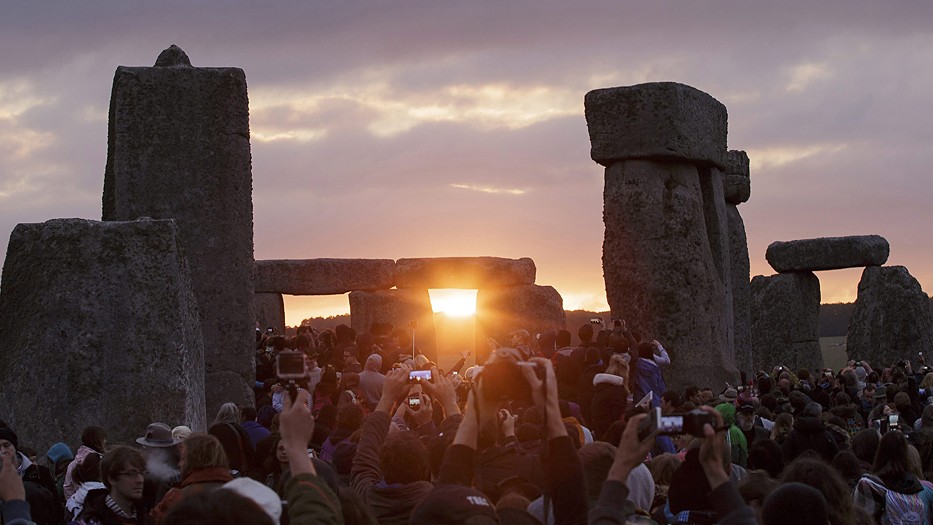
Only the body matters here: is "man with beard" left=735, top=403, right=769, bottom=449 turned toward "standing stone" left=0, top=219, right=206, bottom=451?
no

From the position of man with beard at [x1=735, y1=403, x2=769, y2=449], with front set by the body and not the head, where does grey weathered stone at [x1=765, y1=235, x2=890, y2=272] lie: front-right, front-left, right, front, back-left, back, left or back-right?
back-left

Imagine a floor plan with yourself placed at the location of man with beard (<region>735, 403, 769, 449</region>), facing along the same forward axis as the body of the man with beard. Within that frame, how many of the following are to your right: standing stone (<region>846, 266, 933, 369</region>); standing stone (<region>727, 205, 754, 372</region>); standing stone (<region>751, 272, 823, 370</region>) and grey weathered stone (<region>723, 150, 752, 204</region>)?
0

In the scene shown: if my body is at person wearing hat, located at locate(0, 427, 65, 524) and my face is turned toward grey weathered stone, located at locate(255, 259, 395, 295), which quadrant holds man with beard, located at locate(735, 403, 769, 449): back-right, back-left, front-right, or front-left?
front-right

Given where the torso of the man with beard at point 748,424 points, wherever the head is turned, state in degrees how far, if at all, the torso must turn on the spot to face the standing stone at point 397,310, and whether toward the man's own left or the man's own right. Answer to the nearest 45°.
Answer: approximately 180°

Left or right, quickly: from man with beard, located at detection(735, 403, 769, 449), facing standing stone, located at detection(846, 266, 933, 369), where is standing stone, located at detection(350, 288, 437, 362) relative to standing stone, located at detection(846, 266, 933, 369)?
left

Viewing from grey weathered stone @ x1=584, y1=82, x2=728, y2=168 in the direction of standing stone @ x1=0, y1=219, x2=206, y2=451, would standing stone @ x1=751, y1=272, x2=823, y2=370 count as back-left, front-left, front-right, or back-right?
back-right

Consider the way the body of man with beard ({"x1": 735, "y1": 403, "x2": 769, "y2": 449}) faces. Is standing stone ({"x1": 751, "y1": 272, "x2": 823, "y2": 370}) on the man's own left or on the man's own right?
on the man's own left

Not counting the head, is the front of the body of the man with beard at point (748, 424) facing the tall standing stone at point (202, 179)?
no

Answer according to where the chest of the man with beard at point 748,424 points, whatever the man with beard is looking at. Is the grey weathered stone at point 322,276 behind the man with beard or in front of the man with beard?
behind

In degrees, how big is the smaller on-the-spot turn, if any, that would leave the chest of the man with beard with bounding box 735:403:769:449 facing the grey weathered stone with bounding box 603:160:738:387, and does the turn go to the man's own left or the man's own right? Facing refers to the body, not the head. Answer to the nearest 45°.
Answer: approximately 135° to the man's own left

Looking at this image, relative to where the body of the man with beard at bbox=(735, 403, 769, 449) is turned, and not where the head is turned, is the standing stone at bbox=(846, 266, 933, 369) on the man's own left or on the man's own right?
on the man's own left

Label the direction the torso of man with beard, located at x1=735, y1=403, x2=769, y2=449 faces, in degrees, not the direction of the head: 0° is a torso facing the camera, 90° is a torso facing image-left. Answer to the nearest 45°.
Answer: approximately 315°

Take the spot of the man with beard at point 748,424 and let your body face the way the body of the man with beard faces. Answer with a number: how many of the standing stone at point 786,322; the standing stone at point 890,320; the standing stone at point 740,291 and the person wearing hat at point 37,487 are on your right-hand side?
1

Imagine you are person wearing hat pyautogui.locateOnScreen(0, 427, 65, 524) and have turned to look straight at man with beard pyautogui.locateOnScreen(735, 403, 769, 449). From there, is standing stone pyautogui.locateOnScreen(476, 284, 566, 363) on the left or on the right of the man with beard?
left

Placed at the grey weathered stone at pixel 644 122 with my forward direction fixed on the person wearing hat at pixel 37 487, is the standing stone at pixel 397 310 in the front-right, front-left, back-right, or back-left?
back-right

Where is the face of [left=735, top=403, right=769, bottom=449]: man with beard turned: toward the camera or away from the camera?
toward the camera
